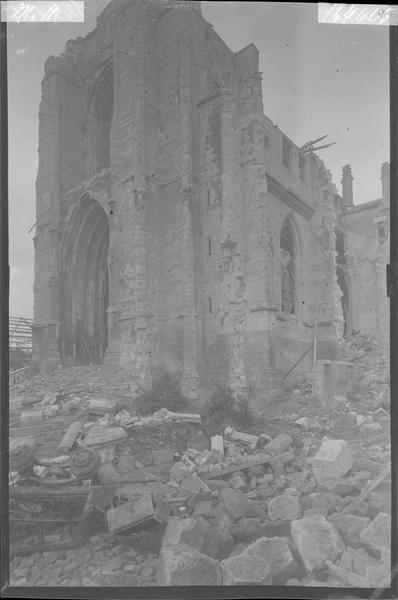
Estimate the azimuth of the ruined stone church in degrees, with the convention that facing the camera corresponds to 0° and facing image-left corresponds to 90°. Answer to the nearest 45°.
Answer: approximately 45°

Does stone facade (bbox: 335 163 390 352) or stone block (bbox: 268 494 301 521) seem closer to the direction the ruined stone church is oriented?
the stone block

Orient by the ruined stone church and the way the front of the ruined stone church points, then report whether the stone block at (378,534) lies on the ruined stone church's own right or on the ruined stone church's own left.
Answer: on the ruined stone church's own left

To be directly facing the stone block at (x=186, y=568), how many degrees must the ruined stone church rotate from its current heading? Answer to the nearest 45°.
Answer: approximately 45° to its left

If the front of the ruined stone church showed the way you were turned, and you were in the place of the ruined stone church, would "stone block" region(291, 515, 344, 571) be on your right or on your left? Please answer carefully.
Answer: on your left
